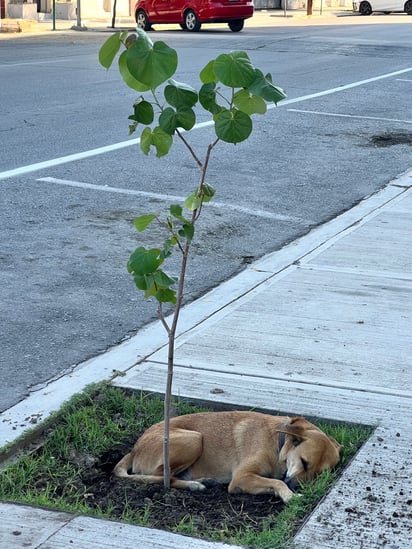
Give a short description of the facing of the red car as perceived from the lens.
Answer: facing away from the viewer and to the left of the viewer

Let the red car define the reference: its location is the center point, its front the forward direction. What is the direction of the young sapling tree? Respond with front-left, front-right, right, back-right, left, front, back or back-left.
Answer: back-left

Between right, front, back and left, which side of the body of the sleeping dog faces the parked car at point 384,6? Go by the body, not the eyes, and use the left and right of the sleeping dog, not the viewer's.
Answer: left

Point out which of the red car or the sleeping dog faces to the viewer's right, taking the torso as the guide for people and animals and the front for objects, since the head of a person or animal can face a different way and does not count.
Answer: the sleeping dog

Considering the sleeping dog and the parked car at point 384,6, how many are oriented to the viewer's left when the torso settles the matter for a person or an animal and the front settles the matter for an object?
1

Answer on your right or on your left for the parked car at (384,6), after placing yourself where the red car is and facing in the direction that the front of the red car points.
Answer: on your right

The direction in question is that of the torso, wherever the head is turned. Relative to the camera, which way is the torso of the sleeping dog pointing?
to the viewer's right

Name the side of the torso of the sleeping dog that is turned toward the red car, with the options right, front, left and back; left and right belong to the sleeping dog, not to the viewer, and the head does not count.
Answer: left

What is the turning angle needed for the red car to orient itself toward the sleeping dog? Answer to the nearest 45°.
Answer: approximately 135° to its left

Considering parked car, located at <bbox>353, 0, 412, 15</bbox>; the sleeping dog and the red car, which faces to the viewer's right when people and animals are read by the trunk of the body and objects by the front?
the sleeping dog

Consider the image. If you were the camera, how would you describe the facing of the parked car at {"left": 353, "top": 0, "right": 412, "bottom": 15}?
facing to the left of the viewer
